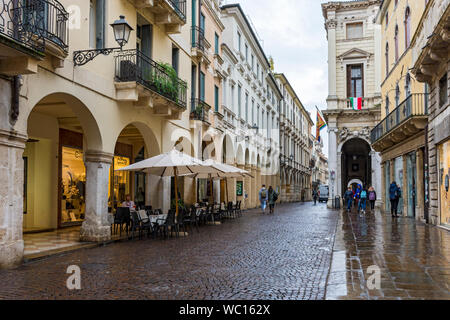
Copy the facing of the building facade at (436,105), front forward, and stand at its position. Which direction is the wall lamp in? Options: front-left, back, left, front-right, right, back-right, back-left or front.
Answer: front-left

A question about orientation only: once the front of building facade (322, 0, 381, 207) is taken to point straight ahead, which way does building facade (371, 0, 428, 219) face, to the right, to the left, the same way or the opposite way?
to the right

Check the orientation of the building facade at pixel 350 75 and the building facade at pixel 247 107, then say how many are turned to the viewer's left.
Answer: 0

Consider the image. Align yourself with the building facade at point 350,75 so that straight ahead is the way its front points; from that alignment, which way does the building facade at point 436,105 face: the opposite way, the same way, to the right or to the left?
to the right

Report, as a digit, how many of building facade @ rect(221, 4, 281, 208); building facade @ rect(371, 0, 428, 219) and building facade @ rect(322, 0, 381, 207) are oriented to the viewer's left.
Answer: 1

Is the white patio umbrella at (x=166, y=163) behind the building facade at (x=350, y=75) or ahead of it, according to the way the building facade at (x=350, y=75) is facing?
ahead

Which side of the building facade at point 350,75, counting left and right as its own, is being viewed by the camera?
front

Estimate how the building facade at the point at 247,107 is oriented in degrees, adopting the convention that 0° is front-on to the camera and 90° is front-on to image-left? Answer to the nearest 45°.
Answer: approximately 270°

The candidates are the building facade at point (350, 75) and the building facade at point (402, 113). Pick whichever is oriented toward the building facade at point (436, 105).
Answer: the building facade at point (350, 75)

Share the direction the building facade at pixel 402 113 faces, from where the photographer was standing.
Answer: facing to the left of the viewer

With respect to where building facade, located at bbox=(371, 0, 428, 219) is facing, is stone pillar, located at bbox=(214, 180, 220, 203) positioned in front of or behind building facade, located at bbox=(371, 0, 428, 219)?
in front

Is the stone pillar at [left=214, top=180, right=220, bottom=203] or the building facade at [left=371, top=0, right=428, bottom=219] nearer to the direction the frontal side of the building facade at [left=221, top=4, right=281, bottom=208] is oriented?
the building facade

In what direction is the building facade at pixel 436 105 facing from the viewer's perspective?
to the viewer's left
